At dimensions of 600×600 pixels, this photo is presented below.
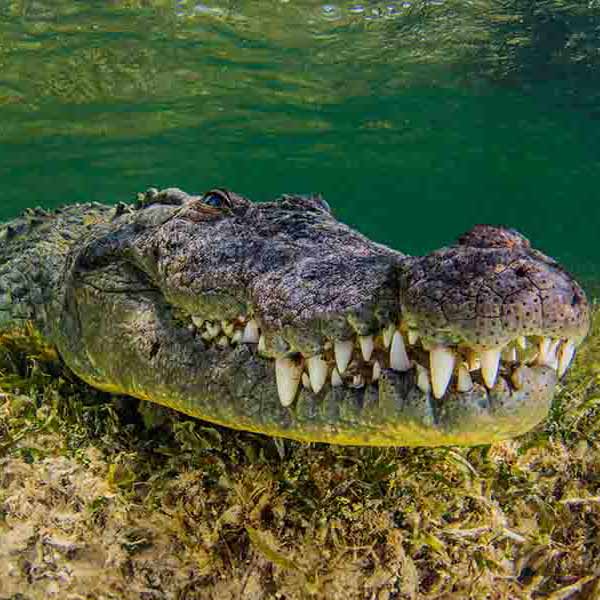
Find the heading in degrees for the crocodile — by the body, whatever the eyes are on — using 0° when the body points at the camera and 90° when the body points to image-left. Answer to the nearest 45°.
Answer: approximately 315°
